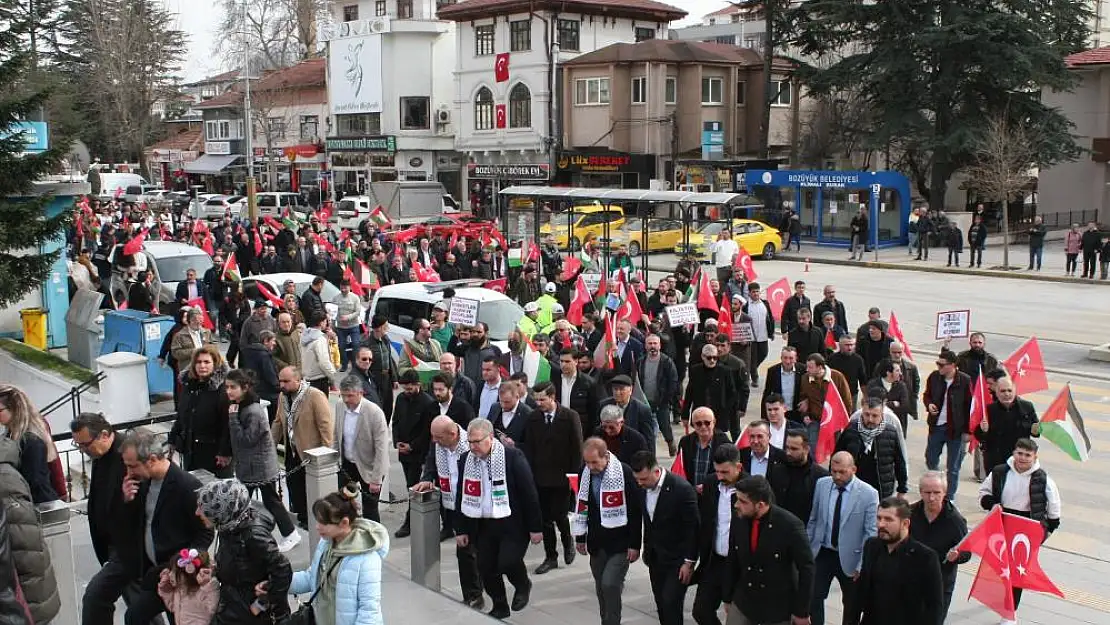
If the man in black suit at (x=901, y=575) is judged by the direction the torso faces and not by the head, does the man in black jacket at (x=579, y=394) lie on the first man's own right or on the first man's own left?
on the first man's own right

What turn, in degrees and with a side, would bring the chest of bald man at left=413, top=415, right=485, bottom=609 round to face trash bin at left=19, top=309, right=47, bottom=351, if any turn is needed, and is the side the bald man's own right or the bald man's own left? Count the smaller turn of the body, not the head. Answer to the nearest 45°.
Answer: approximately 90° to the bald man's own right

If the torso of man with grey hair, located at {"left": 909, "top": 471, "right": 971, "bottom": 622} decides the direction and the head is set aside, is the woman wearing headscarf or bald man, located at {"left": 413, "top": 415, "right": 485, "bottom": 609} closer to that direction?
the woman wearing headscarf

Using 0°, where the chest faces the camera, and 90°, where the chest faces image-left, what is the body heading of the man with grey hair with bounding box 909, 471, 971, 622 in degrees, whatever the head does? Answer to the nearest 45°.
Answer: approximately 0°

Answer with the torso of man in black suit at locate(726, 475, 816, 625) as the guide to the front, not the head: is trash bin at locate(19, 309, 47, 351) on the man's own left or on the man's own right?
on the man's own right

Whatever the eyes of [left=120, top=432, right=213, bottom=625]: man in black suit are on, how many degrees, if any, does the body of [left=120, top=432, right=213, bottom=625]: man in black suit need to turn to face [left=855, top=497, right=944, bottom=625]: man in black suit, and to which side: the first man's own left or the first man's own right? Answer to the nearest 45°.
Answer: approximately 90° to the first man's own left

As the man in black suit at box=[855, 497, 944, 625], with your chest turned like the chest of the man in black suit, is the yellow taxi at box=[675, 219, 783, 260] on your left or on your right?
on your right

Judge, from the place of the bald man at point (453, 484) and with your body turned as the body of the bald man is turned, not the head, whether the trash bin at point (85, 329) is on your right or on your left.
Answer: on your right

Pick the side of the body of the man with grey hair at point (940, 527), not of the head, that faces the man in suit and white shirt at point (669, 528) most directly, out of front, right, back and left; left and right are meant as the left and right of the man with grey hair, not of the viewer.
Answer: right
